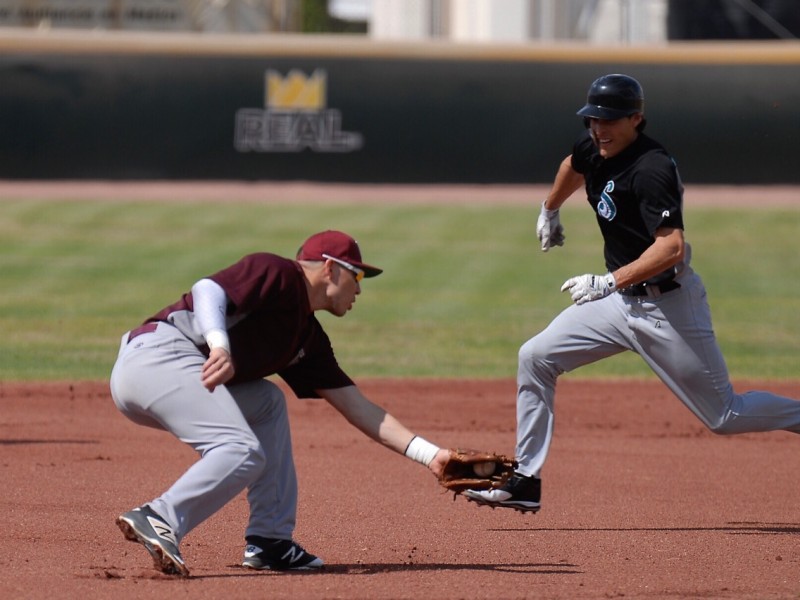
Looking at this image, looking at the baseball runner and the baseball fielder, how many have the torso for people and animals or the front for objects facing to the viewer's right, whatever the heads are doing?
1

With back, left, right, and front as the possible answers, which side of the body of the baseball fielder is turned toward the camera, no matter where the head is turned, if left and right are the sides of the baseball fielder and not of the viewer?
right

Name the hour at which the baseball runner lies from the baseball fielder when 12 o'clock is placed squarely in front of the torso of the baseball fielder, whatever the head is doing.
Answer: The baseball runner is roughly at 11 o'clock from the baseball fielder.

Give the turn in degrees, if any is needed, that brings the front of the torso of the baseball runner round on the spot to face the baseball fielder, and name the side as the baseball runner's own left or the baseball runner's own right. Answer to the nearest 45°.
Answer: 0° — they already face them

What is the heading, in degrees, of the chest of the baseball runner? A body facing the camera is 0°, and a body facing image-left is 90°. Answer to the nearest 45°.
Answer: approximately 45°
